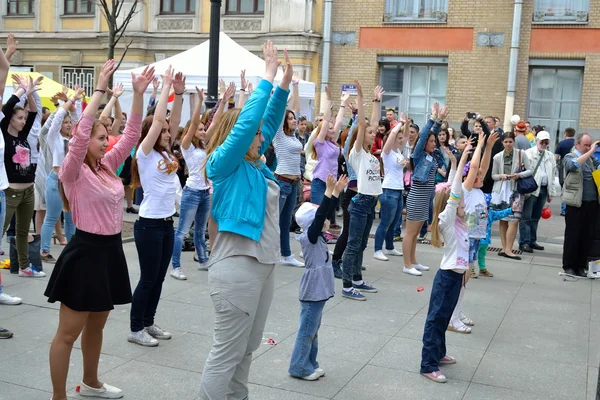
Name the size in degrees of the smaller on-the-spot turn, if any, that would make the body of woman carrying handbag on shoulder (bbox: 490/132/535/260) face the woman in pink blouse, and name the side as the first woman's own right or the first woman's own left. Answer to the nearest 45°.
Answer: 0° — they already face them

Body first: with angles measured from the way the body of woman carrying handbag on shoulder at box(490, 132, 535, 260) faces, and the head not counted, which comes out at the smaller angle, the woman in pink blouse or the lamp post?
the woman in pink blouse

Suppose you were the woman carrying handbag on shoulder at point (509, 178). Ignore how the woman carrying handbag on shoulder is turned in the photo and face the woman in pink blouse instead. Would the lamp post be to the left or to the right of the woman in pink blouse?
right

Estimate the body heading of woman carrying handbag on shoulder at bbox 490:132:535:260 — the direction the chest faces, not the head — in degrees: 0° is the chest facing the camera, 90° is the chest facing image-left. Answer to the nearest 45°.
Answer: approximately 0°

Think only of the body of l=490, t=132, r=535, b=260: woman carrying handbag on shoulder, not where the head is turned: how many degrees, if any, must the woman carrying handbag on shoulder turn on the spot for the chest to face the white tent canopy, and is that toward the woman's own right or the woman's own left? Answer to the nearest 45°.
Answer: approximately 90° to the woman's own right

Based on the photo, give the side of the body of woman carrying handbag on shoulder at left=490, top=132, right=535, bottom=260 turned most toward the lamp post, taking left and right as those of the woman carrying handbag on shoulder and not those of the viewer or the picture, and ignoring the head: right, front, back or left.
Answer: right
